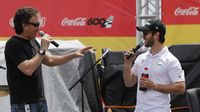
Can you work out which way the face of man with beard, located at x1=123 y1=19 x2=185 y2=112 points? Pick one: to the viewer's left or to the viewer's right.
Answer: to the viewer's left

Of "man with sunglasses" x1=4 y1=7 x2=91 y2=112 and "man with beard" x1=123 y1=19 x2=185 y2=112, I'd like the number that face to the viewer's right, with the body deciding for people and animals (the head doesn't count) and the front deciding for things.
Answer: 1

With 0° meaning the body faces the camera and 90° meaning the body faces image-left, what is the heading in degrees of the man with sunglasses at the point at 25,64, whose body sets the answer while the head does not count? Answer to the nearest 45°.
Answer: approximately 270°

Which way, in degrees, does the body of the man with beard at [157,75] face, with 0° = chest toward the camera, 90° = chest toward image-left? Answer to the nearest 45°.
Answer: approximately 45°

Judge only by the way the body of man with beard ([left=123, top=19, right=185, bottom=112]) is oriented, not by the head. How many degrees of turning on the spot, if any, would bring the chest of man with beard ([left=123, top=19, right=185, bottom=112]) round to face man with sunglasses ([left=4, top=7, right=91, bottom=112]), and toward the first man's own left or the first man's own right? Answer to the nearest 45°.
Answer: approximately 45° to the first man's own right

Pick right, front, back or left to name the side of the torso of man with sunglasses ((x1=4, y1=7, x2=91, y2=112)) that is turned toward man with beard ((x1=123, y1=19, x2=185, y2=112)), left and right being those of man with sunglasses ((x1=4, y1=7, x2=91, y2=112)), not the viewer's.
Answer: front

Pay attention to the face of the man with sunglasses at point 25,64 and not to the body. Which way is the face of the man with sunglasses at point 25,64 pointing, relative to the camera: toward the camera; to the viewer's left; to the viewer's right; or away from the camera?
to the viewer's right
